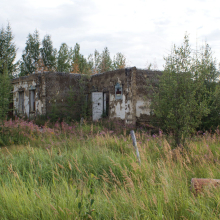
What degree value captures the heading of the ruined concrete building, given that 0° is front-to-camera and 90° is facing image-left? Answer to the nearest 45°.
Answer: approximately 45°

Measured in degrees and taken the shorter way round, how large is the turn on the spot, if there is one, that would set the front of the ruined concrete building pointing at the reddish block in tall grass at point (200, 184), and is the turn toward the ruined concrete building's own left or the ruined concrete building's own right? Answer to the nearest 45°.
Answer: approximately 45° to the ruined concrete building's own left

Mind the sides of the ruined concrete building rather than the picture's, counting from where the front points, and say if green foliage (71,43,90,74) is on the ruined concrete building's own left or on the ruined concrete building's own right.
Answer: on the ruined concrete building's own right

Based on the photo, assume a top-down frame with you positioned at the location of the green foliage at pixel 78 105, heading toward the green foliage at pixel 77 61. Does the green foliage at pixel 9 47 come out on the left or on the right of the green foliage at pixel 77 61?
left

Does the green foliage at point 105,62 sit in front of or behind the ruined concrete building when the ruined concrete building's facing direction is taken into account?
behind

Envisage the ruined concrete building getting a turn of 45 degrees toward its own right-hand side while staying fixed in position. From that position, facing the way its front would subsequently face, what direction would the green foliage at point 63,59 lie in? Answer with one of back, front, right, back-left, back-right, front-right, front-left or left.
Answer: right

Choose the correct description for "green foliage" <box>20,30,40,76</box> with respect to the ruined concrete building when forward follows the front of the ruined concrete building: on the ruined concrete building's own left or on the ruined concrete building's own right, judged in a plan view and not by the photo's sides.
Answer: on the ruined concrete building's own right
